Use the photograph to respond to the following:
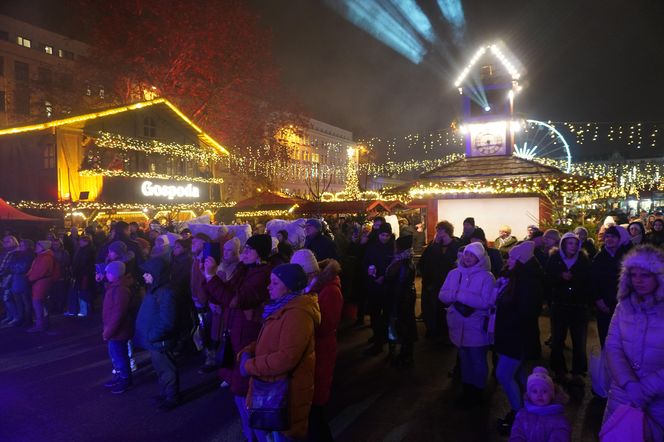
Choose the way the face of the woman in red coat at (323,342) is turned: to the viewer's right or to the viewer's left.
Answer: to the viewer's left

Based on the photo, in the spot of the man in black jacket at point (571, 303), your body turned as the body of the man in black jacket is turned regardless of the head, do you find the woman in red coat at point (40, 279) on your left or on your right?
on your right

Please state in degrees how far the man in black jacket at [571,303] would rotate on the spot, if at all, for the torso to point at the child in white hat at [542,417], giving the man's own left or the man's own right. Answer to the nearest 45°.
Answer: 0° — they already face them

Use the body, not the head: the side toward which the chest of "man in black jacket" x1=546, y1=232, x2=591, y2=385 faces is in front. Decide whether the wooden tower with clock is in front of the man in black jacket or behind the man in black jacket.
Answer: behind

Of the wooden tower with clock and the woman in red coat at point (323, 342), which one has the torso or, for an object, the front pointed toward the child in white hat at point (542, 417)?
the wooden tower with clock

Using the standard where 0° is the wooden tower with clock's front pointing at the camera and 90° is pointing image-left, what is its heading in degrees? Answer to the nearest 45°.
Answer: approximately 0°

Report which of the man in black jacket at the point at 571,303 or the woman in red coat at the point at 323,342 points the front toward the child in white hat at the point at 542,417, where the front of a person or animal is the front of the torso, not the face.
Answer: the man in black jacket
